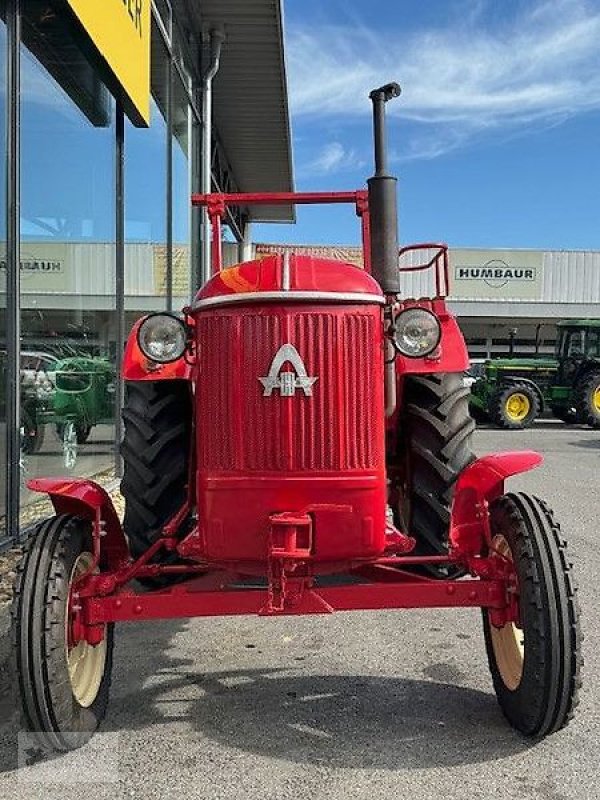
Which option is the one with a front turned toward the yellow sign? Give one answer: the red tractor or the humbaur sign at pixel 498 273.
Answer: the humbaur sign

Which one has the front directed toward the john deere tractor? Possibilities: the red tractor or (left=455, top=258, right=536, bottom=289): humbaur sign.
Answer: the humbaur sign

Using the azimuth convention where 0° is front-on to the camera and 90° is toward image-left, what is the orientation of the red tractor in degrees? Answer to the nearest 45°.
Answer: approximately 0°

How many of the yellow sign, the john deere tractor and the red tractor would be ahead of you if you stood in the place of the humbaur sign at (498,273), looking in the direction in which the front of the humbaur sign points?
3

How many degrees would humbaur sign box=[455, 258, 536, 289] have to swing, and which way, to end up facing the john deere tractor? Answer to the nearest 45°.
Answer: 0° — it already faces it

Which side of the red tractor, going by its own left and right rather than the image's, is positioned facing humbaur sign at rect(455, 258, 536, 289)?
back

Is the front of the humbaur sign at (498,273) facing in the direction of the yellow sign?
yes

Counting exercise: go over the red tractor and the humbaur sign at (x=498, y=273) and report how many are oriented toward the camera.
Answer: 2

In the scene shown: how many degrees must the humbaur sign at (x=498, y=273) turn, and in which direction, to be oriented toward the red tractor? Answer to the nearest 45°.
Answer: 0° — it already faces it

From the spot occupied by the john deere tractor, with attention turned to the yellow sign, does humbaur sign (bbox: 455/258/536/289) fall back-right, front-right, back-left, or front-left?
back-right

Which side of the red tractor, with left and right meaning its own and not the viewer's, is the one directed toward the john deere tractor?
back
